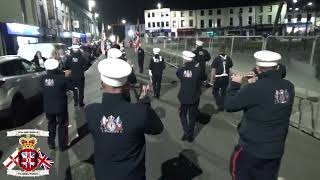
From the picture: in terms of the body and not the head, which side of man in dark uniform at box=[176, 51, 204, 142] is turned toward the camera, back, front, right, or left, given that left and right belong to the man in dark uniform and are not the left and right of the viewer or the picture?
back

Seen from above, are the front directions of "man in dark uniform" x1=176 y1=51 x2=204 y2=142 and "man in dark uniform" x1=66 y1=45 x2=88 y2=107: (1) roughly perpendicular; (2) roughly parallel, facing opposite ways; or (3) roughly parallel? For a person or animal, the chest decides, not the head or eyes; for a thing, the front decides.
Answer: roughly parallel

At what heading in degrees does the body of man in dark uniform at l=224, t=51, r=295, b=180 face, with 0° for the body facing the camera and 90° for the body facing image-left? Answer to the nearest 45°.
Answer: approximately 135°

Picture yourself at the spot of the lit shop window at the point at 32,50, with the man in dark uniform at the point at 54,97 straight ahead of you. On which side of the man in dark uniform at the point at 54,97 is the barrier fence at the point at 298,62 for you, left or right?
left

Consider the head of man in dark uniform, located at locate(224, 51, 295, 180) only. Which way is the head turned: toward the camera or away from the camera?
away from the camera

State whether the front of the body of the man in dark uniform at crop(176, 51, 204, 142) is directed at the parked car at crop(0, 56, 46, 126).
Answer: no

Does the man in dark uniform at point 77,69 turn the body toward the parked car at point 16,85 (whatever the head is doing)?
no

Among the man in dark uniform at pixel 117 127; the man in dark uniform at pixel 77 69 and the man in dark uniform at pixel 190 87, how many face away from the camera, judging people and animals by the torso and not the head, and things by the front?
3

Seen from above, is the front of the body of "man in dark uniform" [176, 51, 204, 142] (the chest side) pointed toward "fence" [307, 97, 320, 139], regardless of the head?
no

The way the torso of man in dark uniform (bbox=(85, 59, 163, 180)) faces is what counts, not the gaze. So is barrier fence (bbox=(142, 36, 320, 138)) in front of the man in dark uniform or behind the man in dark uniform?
in front

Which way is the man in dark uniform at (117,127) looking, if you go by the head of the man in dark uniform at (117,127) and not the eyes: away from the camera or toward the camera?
away from the camera

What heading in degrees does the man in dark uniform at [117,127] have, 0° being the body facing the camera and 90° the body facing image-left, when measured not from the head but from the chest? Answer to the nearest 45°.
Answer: approximately 180°

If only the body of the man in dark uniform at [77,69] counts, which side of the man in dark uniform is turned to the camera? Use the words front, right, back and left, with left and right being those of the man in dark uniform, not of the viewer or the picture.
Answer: back

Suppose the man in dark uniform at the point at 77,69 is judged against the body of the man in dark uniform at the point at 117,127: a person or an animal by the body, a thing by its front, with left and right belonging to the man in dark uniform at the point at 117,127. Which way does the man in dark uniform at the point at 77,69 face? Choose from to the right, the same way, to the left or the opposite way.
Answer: the same way

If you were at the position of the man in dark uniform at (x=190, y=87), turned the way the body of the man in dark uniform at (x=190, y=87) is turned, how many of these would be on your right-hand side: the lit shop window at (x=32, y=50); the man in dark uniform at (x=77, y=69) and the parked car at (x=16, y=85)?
0

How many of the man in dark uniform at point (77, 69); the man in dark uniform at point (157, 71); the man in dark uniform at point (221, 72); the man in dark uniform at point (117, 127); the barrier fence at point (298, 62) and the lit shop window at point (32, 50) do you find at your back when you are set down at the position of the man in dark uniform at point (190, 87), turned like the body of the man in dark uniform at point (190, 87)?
1

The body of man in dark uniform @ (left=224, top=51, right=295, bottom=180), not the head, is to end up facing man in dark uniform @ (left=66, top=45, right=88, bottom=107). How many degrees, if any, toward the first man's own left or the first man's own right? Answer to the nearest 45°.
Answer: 0° — they already face them
